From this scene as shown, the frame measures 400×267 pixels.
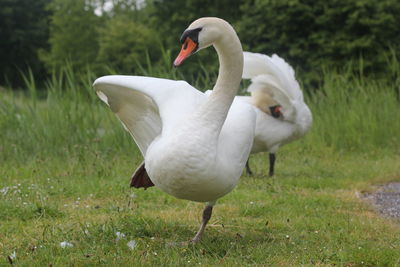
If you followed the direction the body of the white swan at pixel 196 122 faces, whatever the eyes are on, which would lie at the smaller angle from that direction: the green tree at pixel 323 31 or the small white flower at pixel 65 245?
the small white flower

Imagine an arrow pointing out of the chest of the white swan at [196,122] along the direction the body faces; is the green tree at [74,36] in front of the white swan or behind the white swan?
behind

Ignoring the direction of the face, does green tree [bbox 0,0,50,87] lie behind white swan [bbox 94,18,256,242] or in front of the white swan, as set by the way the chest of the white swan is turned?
behind

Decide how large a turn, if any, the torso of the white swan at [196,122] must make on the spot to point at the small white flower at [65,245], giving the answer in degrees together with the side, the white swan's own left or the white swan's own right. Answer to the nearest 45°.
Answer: approximately 90° to the white swan's own right

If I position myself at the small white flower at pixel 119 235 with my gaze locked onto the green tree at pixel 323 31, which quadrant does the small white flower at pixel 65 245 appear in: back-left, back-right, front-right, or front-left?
back-left

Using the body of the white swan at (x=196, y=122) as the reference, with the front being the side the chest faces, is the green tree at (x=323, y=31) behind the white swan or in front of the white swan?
behind

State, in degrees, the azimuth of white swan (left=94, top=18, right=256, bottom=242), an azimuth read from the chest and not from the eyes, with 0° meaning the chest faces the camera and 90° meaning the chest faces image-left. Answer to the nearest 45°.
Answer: approximately 0°

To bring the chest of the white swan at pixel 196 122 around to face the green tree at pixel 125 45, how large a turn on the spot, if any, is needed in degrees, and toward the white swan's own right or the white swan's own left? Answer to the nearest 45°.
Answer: approximately 180°
